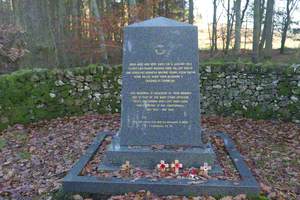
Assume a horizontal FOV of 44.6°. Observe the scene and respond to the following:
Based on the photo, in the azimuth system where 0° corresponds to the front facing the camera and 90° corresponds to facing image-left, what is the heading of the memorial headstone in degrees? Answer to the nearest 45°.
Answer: approximately 0°

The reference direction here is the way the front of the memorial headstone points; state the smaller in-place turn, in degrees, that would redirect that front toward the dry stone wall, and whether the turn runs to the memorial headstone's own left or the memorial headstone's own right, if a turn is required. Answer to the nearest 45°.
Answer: approximately 180°

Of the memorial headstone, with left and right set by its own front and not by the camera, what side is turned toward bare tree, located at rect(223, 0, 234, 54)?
back
